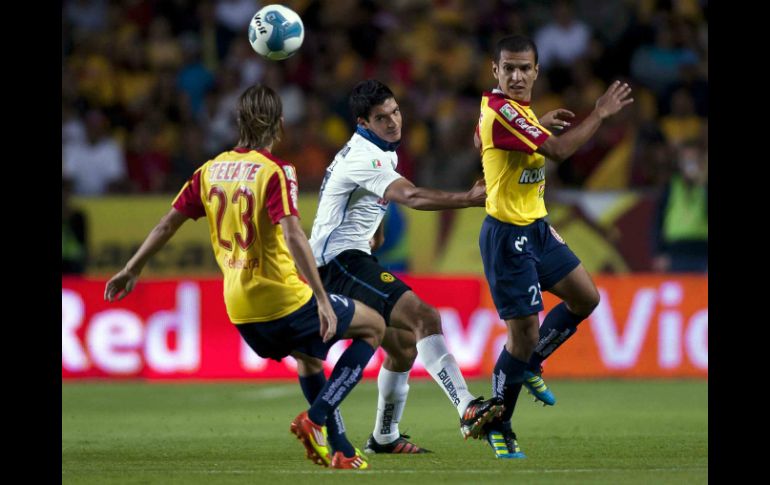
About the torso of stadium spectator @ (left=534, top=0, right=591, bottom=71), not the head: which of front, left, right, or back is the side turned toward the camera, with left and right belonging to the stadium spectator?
front

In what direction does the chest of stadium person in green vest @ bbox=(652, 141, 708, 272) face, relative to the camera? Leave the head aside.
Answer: toward the camera

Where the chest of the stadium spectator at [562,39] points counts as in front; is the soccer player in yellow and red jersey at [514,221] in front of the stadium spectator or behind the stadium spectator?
in front

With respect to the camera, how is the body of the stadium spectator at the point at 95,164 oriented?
toward the camera

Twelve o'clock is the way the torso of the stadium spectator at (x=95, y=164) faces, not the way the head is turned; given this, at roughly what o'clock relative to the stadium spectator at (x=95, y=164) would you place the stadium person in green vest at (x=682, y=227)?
the stadium person in green vest at (x=682, y=227) is roughly at 10 o'clock from the stadium spectator at (x=95, y=164).

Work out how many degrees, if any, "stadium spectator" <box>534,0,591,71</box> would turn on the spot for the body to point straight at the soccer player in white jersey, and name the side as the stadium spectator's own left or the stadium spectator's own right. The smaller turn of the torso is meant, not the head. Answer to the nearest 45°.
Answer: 0° — they already face them

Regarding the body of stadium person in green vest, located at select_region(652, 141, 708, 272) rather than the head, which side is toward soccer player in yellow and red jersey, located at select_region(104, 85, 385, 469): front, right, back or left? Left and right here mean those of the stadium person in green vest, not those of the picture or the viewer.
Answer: front

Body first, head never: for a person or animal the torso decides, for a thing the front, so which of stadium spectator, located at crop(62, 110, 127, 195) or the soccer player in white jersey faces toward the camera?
the stadium spectator

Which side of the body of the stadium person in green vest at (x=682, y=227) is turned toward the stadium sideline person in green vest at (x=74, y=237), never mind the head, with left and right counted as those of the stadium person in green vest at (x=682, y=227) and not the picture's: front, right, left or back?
right

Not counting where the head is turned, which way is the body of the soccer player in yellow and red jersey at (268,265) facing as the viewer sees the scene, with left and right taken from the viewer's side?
facing away from the viewer and to the right of the viewer
